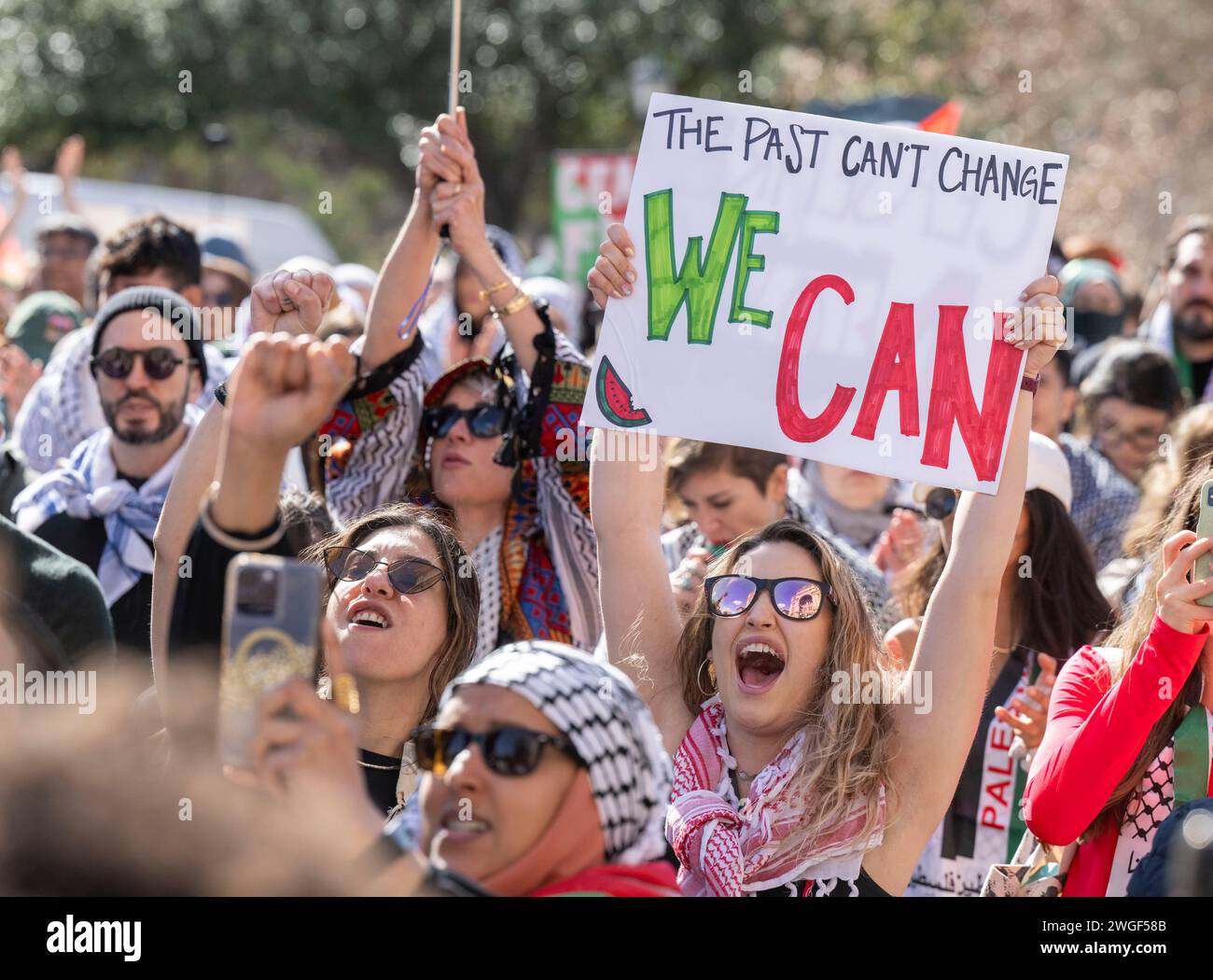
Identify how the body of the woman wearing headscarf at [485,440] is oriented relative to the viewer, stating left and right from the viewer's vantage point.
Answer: facing the viewer and to the left of the viewer

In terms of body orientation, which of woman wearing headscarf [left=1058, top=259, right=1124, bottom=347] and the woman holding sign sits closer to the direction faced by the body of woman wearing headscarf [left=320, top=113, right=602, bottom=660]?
the woman holding sign

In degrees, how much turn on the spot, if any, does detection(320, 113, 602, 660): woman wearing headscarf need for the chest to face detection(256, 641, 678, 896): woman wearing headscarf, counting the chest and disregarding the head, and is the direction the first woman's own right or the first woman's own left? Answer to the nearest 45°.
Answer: approximately 45° to the first woman's own left

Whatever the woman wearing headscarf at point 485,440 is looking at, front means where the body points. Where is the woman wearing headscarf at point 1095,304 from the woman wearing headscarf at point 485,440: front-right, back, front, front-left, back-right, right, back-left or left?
back

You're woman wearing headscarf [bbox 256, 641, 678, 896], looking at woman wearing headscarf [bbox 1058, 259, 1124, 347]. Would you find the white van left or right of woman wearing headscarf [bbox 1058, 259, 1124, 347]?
left

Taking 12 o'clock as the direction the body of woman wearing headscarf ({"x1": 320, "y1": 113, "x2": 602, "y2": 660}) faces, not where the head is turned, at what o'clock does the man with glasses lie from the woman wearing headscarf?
The man with glasses is roughly at 2 o'clock from the woman wearing headscarf.

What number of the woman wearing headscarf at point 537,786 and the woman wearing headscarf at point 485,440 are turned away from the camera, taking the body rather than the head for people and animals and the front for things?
0

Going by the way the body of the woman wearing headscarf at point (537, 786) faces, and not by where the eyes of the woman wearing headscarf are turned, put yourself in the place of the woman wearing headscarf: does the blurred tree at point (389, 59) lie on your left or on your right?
on your right

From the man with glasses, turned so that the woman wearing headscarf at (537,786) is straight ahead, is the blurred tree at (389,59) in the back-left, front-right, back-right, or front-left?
back-left

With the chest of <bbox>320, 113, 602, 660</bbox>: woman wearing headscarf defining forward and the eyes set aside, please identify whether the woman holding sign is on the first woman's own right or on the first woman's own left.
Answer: on the first woman's own left

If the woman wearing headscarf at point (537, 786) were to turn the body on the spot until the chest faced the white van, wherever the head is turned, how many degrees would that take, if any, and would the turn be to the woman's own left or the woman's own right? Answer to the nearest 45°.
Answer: approximately 135° to the woman's own right

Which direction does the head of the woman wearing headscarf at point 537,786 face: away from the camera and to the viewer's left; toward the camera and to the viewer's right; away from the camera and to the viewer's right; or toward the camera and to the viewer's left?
toward the camera and to the viewer's left
